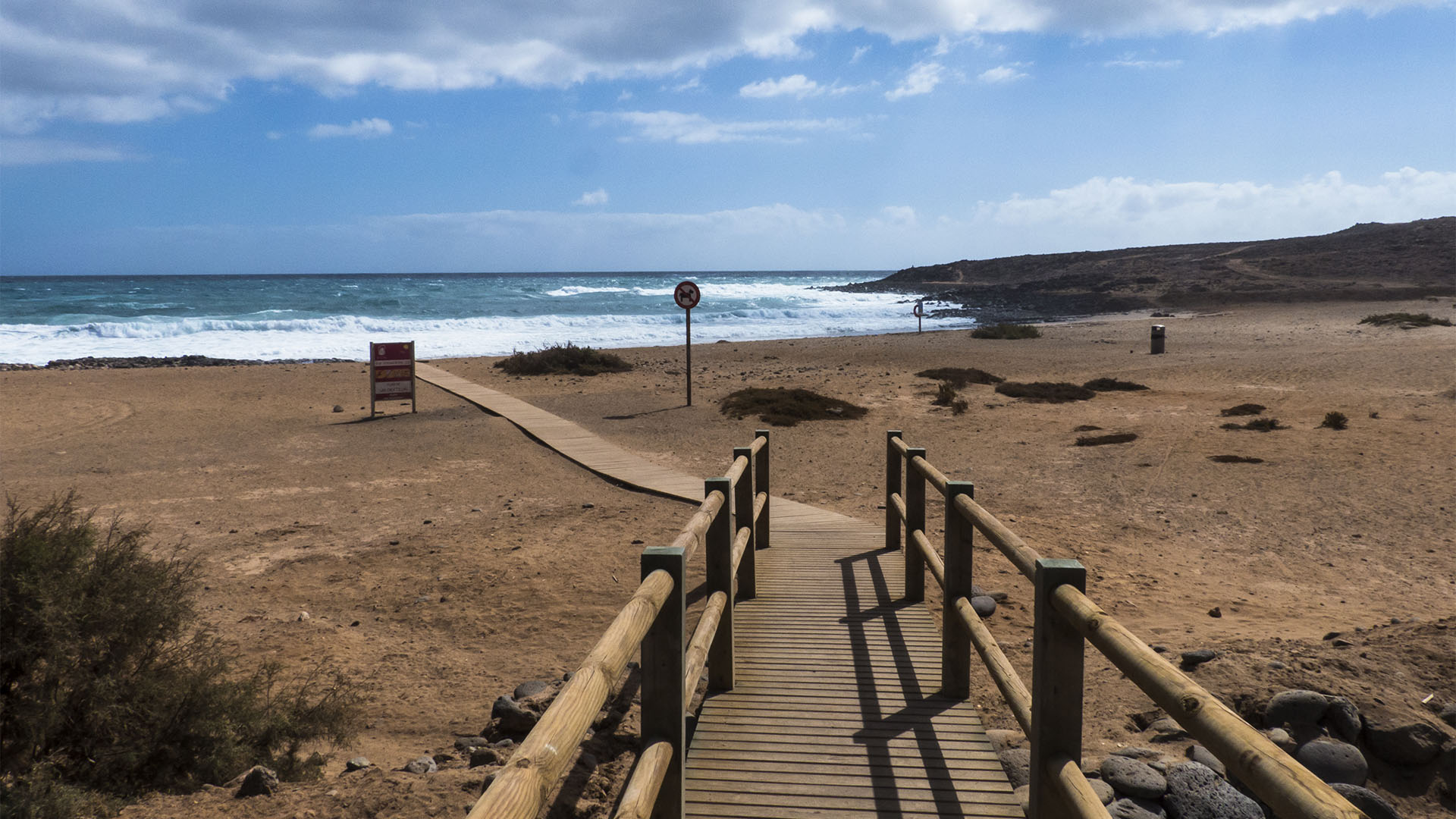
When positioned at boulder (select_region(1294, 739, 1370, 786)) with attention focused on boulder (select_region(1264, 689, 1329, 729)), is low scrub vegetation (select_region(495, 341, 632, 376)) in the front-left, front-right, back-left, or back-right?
front-left

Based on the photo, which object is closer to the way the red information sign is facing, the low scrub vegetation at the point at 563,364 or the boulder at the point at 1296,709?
the boulder

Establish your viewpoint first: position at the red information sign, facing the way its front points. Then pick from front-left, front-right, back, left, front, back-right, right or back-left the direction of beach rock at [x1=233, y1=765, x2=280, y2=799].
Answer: front

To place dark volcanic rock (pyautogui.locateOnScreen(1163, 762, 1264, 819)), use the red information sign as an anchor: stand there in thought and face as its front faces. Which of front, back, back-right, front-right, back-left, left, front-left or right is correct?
front

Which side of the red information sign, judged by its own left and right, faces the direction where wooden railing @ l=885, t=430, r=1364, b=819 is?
front

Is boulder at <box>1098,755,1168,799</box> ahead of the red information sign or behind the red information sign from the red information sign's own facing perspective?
ahead

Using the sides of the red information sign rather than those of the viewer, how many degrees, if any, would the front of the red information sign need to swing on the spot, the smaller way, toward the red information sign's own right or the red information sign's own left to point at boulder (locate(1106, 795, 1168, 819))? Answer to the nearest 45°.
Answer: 0° — it already faces it

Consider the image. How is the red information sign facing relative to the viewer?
toward the camera

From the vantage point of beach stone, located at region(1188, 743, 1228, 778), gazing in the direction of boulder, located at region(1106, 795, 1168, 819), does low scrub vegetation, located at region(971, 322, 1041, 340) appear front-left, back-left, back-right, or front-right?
back-right

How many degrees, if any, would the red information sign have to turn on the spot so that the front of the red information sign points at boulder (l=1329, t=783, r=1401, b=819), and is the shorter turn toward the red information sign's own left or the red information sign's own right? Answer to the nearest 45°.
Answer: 0° — it already faces it

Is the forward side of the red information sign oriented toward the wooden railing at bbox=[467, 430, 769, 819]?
yes

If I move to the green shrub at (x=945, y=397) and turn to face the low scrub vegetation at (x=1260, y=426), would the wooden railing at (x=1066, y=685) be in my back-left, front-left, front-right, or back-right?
front-right

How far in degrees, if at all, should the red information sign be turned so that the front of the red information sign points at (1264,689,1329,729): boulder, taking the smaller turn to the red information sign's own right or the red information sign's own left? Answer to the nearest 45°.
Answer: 0° — it already faces it

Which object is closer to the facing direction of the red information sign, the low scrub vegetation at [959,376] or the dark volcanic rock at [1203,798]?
the dark volcanic rock

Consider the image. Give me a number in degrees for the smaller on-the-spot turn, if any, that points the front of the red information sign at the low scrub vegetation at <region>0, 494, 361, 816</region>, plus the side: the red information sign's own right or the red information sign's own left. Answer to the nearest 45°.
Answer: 0° — it already faces it
